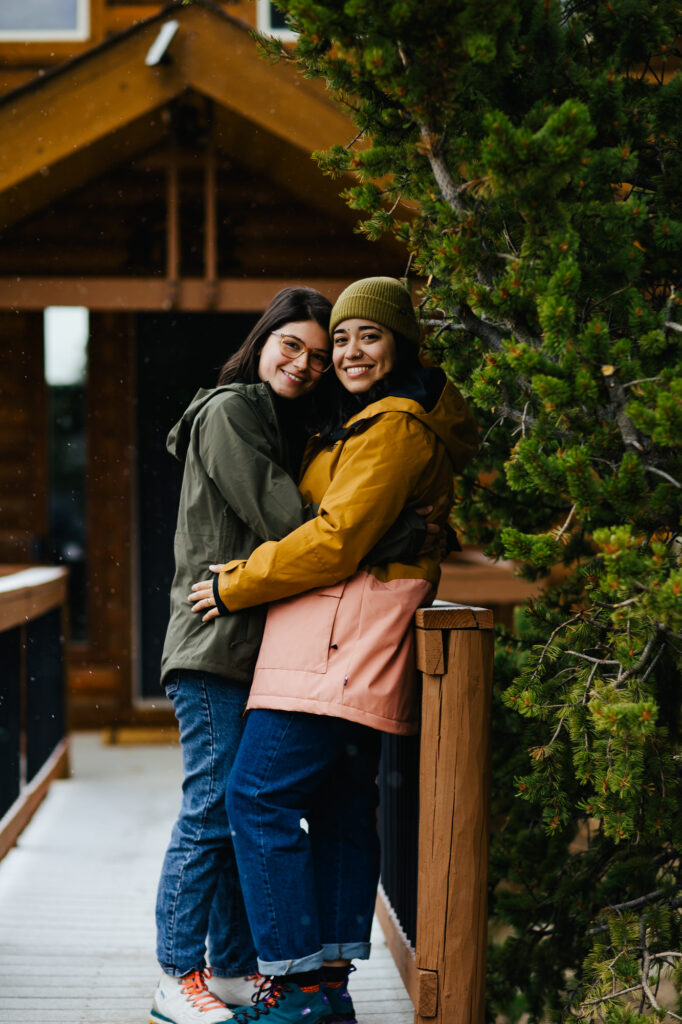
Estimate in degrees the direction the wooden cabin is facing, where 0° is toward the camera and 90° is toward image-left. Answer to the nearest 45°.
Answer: approximately 0°

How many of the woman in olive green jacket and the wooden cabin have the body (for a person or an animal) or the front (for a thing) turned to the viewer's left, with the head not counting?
0
